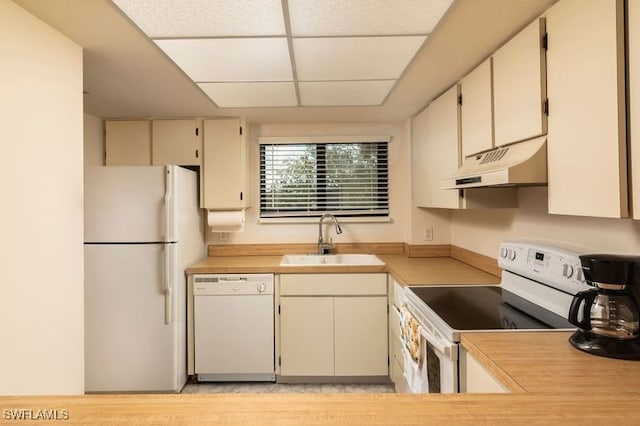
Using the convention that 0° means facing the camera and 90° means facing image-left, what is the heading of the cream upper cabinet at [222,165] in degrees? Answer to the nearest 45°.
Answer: approximately 0°

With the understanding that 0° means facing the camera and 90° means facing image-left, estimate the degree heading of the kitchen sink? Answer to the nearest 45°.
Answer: approximately 0°

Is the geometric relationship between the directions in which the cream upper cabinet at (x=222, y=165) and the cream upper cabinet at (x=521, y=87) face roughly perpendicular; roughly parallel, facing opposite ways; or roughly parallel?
roughly perpendicular

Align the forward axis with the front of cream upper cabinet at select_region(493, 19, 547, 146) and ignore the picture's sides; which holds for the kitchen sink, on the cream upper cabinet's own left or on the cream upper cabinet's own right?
on the cream upper cabinet's own right

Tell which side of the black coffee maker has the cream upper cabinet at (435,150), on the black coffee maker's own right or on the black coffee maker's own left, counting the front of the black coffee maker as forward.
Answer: on the black coffee maker's own right

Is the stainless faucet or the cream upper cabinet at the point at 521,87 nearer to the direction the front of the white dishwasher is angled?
the cream upper cabinet

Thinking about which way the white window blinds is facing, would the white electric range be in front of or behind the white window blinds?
in front

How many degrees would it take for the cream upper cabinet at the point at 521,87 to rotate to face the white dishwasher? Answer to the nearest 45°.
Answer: approximately 45° to its right

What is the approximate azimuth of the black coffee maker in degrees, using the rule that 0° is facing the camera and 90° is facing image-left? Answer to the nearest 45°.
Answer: approximately 45°

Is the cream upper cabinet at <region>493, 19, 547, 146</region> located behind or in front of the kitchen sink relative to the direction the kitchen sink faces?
in front
